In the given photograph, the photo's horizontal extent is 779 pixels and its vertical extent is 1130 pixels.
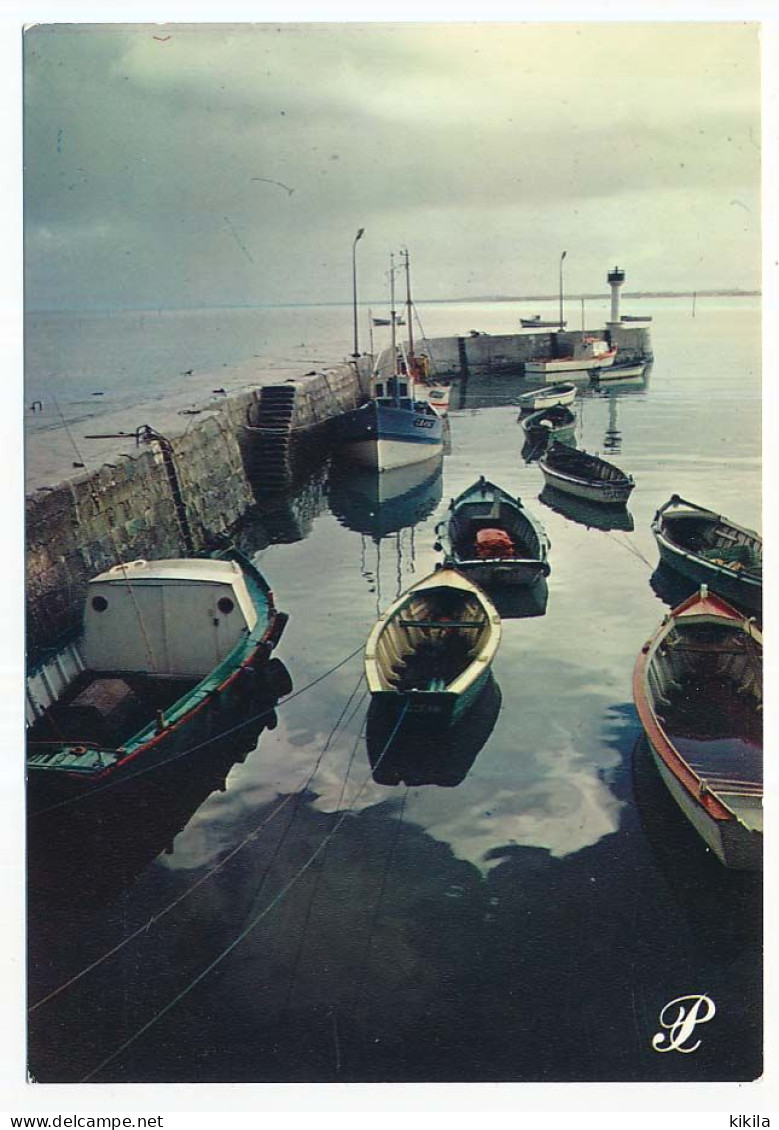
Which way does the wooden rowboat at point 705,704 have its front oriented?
away from the camera

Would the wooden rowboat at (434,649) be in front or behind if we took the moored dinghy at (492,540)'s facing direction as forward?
behind

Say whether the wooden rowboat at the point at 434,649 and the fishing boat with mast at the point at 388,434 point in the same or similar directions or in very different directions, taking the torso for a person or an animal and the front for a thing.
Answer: very different directions

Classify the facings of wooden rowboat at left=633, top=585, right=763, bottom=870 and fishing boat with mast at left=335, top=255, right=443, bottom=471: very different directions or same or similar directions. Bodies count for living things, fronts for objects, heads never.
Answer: very different directions

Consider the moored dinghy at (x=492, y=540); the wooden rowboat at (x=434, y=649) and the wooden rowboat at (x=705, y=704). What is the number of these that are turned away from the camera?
3

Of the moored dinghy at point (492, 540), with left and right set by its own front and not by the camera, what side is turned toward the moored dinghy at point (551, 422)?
front

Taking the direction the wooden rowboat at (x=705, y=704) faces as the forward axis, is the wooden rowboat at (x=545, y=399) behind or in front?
in front

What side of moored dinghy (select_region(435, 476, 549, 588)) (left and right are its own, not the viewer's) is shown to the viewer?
back

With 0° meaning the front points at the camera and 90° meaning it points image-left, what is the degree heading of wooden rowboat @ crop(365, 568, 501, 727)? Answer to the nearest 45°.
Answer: approximately 180°

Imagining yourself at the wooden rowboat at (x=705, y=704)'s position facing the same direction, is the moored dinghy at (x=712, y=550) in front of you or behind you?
in front

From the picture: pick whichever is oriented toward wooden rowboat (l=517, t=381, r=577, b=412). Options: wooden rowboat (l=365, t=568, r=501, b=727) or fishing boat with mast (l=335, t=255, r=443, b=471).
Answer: wooden rowboat (l=365, t=568, r=501, b=727)

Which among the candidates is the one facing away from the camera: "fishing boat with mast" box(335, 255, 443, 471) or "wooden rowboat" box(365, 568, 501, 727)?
the wooden rowboat

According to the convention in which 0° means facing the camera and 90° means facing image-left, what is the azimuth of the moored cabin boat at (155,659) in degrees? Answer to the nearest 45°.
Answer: approximately 225°

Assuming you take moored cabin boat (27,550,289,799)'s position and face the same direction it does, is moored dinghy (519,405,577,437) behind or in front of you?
in front
